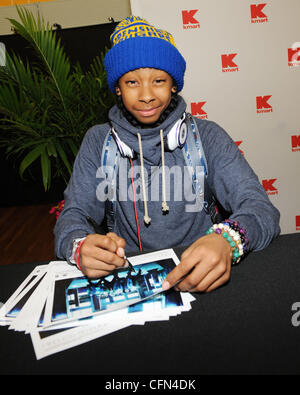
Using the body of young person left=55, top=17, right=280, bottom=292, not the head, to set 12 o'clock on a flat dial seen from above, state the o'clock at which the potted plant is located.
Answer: The potted plant is roughly at 5 o'clock from the young person.

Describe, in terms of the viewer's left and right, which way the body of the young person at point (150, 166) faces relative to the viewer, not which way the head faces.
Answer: facing the viewer
